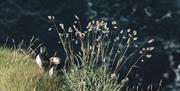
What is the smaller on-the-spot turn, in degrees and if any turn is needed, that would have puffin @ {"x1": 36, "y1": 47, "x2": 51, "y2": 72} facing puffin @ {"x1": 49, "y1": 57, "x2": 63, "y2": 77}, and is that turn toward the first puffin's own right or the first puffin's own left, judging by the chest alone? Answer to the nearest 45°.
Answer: approximately 135° to the first puffin's own left
